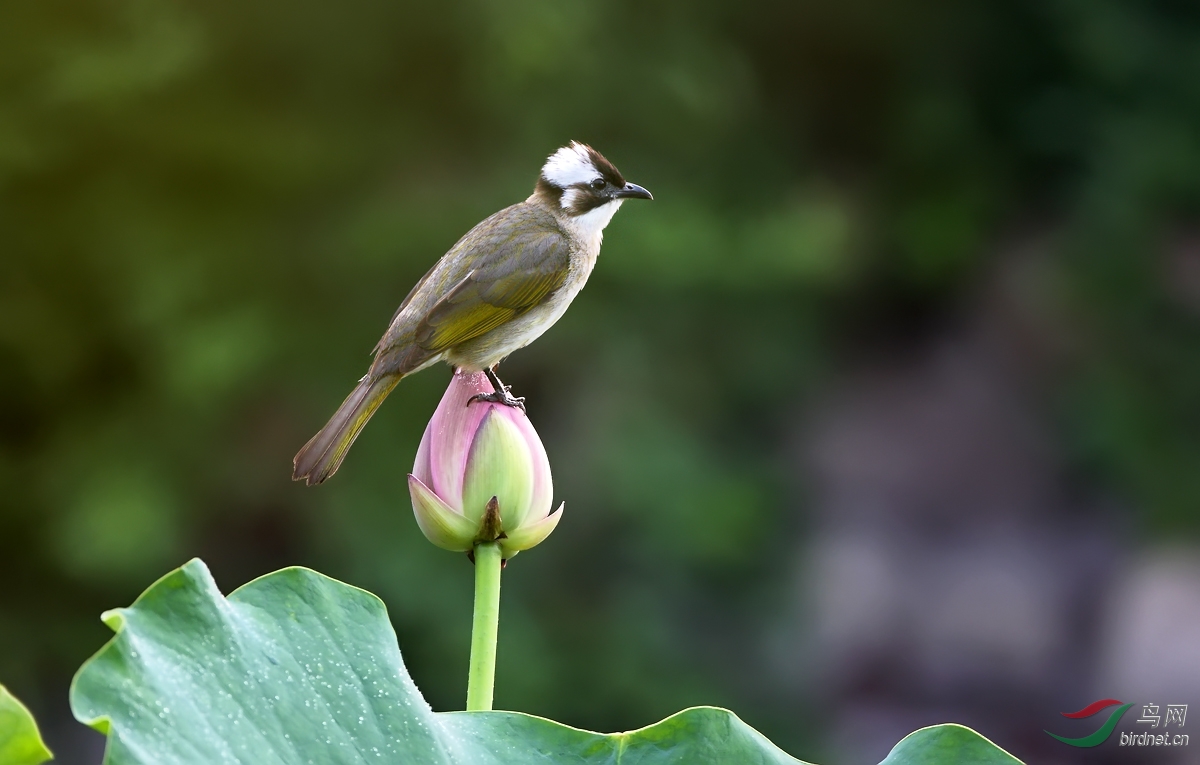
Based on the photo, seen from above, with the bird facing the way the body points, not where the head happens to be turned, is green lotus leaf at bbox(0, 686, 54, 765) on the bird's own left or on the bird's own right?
on the bird's own right

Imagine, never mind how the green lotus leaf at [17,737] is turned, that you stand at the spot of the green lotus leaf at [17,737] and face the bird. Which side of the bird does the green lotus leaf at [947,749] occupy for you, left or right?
right

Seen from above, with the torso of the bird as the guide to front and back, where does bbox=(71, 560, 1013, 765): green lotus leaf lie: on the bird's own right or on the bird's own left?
on the bird's own right

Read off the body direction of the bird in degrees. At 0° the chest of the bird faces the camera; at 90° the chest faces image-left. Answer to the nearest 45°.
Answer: approximately 270°
